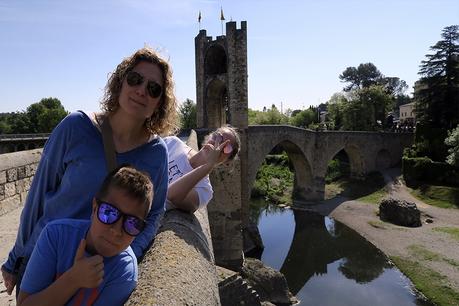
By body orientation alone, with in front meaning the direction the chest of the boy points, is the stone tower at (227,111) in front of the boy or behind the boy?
behind

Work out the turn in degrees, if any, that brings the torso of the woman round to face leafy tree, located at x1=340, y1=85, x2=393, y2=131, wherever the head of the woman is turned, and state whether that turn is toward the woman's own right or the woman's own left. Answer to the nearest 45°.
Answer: approximately 135° to the woman's own left

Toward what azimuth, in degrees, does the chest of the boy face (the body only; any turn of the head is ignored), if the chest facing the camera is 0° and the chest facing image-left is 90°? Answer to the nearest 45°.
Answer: approximately 0°

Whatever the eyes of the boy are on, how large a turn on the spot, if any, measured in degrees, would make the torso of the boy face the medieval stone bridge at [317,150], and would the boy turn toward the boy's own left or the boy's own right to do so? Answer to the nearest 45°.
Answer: approximately 135° to the boy's own left

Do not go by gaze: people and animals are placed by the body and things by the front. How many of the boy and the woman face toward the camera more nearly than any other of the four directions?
2
